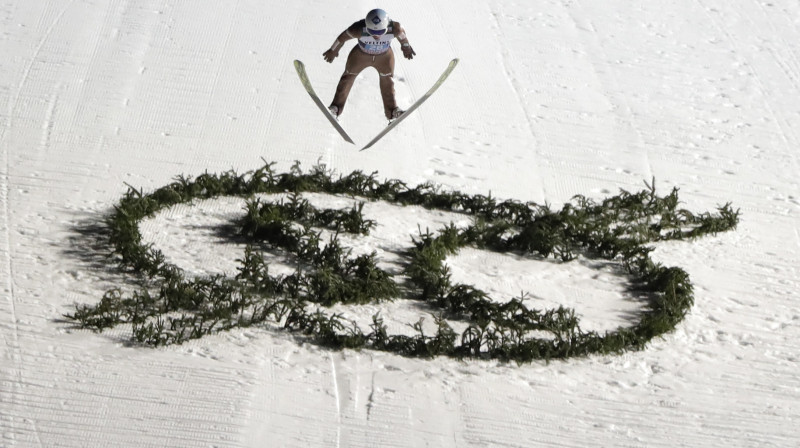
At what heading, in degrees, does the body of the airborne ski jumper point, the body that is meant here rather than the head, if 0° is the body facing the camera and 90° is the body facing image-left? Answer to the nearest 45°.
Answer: approximately 0°
